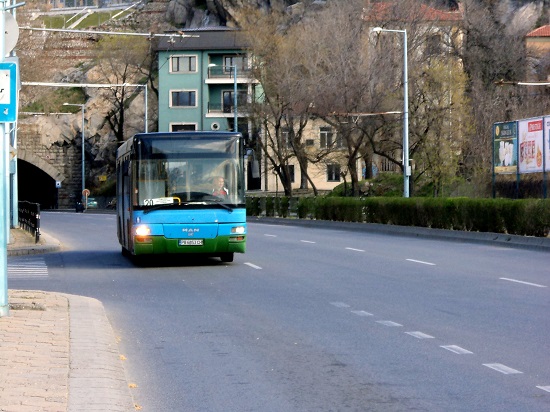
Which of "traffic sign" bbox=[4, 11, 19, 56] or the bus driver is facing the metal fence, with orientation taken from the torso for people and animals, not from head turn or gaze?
the traffic sign

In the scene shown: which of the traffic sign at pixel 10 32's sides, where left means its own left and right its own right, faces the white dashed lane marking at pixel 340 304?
right

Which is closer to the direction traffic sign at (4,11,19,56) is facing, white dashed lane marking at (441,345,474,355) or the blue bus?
the blue bus

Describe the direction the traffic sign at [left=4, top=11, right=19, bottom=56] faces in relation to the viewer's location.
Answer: facing away from the viewer

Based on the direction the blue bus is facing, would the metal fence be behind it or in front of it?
behind

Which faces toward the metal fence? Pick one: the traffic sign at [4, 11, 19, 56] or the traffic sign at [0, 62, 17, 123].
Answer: the traffic sign at [4, 11, 19, 56]

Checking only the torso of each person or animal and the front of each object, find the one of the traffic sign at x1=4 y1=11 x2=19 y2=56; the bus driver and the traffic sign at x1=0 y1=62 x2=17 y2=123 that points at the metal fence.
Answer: the traffic sign at x1=4 y1=11 x2=19 y2=56

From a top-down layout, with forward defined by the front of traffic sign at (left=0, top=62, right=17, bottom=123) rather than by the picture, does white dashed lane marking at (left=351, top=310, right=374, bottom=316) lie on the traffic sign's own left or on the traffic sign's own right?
on the traffic sign's own left

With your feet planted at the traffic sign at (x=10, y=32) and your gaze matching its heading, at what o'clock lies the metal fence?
The metal fence is roughly at 12 o'clock from the traffic sign.
